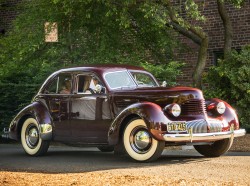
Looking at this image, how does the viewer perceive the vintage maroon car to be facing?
facing the viewer and to the right of the viewer

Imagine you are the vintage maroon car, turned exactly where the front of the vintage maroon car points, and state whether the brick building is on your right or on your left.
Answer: on your left
